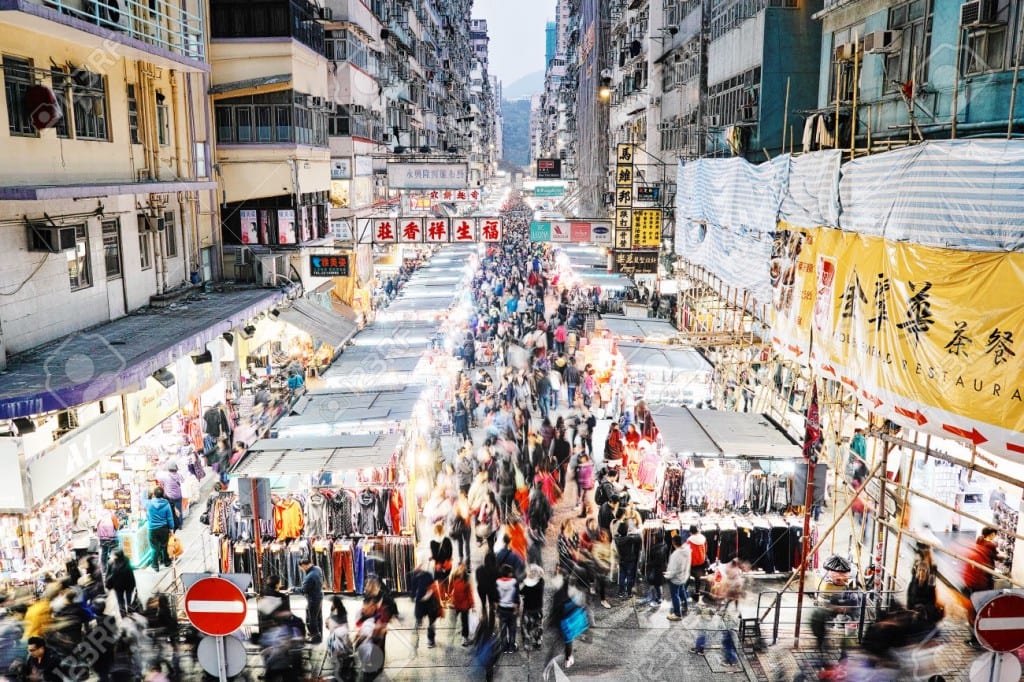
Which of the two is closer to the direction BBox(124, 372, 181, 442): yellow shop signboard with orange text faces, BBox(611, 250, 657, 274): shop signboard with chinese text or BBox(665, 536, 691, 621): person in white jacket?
the person in white jacket

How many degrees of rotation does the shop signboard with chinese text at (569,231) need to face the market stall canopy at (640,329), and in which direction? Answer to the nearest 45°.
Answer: approximately 45° to its left

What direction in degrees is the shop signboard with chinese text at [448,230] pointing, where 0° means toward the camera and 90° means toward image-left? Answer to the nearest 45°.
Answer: approximately 0°

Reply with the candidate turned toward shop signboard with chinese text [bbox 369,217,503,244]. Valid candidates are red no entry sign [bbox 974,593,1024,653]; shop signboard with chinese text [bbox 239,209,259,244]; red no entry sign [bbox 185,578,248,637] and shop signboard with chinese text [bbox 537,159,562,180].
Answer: shop signboard with chinese text [bbox 537,159,562,180]

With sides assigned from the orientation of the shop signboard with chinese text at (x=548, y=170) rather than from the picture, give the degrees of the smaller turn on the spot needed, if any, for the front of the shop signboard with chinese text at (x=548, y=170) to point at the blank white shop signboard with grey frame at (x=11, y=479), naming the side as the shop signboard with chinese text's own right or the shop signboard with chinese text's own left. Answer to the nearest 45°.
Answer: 0° — it already faces it

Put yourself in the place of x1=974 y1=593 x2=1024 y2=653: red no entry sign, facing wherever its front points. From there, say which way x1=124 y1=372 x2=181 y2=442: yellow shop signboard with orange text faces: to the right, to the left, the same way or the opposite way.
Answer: to the left

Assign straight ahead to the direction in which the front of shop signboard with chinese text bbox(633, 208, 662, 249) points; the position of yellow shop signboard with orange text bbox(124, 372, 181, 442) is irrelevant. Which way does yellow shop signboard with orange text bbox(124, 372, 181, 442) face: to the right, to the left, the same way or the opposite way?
to the left

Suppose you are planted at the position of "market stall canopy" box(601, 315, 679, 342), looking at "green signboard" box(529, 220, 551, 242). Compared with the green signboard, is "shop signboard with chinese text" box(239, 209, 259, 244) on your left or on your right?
left

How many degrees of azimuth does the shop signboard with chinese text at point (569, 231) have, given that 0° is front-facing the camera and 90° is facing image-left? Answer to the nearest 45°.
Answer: approximately 0°

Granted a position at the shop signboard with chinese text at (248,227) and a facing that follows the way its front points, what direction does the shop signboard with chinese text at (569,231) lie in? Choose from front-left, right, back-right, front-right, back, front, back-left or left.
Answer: left
